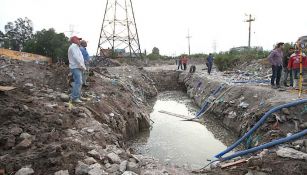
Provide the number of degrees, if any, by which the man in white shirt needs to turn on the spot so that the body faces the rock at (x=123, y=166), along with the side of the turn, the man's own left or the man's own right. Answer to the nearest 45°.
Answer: approximately 90° to the man's own right

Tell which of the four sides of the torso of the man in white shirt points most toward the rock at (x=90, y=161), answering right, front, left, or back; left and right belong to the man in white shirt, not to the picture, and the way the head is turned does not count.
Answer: right

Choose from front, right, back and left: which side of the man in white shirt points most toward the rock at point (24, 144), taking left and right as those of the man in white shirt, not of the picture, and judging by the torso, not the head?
right

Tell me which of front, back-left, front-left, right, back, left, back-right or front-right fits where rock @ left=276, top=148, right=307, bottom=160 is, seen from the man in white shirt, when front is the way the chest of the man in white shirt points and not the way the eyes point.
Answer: front-right

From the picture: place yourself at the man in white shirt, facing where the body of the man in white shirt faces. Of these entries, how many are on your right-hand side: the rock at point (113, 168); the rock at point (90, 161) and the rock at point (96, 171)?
3

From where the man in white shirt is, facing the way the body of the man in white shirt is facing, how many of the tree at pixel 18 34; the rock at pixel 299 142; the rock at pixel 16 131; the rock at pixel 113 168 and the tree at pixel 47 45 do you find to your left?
2

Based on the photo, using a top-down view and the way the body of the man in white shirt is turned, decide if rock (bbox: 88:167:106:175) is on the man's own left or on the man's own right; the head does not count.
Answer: on the man's own right

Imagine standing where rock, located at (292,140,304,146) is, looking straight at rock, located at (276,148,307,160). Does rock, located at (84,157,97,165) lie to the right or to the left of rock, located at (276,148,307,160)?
right

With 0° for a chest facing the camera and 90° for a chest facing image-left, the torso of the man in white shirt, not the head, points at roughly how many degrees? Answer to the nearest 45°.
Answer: approximately 270°

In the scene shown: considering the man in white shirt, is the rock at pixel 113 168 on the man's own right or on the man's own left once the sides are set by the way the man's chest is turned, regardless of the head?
on the man's own right

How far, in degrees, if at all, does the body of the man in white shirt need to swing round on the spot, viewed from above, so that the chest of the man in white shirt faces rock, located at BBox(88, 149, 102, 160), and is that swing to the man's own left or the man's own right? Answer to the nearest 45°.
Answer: approximately 90° to the man's own right

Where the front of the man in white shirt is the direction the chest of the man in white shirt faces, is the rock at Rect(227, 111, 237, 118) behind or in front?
in front

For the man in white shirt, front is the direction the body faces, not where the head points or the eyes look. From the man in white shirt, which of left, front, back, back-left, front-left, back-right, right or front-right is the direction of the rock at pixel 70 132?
right

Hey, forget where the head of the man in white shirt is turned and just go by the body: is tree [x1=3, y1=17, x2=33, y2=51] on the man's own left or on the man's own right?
on the man's own left

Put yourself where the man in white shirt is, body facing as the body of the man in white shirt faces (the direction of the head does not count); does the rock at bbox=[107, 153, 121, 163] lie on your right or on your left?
on your right

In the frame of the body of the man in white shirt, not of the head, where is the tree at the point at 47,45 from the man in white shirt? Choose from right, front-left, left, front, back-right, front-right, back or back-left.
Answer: left

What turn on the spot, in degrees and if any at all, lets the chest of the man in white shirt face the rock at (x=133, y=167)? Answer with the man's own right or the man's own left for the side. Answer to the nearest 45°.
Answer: approximately 90° to the man's own right
